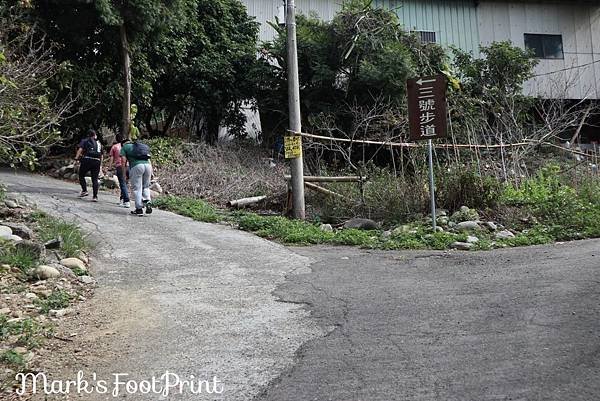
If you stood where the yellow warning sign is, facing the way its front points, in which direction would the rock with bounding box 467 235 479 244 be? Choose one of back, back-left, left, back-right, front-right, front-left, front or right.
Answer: front-left

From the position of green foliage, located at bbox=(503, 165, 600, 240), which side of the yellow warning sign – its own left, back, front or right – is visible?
left

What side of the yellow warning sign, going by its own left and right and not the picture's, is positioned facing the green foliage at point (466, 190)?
left

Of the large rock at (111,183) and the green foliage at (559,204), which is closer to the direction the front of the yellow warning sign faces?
the green foliage

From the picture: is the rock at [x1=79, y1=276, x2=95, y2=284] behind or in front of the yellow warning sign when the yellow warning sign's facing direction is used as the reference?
in front

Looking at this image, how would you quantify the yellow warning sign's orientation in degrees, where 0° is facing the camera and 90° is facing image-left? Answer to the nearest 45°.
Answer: approximately 0°

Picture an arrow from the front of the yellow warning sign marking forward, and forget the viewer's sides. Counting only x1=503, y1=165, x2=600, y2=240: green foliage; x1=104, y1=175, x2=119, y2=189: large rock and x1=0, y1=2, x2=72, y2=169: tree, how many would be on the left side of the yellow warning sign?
1

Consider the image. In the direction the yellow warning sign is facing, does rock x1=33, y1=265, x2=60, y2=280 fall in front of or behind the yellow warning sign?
in front

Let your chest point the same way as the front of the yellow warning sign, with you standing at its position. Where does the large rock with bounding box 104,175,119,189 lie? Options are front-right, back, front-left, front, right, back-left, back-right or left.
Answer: back-right

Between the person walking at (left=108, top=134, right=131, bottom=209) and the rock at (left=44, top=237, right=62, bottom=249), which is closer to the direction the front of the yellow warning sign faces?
the rock
